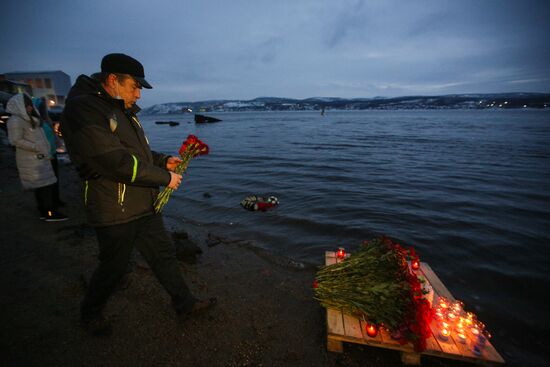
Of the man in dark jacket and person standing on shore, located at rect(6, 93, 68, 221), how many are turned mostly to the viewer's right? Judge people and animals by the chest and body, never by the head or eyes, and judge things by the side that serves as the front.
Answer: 2

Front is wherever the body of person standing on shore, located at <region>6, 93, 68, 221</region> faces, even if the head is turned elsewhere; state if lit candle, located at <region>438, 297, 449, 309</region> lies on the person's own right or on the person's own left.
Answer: on the person's own right

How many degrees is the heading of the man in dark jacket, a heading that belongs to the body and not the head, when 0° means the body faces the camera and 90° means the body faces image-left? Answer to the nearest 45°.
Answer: approximately 270°

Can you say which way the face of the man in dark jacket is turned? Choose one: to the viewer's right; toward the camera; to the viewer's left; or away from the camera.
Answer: to the viewer's right

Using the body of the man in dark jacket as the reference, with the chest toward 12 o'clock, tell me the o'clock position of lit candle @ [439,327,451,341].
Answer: The lit candle is roughly at 1 o'clock from the man in dark jacket.

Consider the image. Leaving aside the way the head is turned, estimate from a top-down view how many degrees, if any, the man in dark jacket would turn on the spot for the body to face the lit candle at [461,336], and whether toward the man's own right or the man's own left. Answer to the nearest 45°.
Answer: approximately 45° to the man's own right

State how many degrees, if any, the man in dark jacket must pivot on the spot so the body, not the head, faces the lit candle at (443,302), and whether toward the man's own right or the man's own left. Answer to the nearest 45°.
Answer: approximately 45° to the man's own right

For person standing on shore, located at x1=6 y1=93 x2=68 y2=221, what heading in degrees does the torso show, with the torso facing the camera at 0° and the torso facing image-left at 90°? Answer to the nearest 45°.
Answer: approximately 270°

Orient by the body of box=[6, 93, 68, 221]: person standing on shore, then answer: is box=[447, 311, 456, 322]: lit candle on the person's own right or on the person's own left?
on the person's own right
